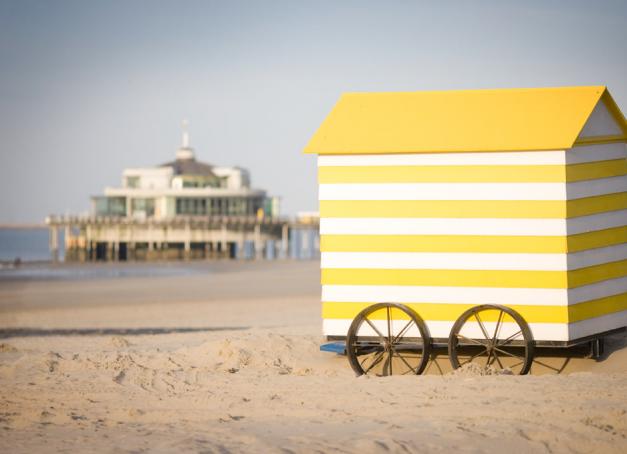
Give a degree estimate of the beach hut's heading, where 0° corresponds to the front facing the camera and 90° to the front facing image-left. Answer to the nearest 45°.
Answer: approximately 135°
